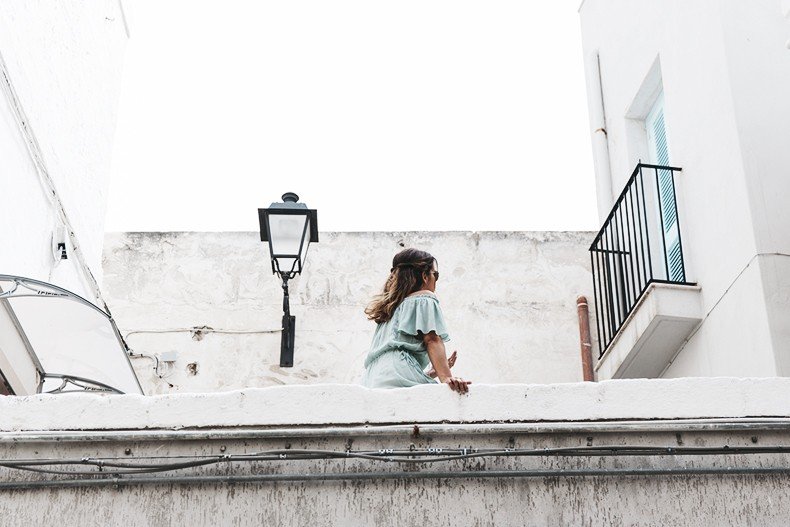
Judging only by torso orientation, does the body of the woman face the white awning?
no

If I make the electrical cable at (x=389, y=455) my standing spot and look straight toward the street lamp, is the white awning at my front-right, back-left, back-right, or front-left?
front-left

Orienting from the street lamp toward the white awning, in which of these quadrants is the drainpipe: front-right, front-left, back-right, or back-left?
back-left

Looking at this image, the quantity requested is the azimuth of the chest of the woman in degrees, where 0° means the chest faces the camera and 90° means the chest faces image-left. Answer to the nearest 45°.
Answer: approximately 225°

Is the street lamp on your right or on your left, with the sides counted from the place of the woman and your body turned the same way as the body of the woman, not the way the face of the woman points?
on your left

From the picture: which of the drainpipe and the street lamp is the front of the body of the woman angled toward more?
the drainpipe
